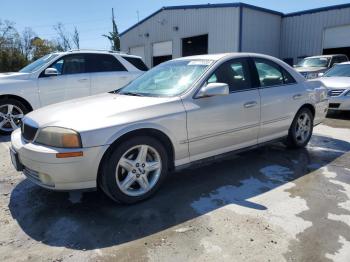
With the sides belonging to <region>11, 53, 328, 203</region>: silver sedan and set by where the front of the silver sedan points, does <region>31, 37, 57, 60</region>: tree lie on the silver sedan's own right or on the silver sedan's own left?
on the silver sedan's own right

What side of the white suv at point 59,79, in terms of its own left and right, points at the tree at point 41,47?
right

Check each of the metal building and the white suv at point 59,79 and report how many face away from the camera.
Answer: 0

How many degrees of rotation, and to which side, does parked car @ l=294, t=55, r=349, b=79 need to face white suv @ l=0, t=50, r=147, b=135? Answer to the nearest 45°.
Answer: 0° — it already faces it

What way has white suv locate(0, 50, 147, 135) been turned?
to the viewer's left

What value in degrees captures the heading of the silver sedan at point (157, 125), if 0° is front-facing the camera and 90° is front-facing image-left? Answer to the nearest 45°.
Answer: approximately 45°

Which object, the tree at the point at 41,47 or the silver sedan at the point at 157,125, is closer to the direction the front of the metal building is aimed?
the silver sedan

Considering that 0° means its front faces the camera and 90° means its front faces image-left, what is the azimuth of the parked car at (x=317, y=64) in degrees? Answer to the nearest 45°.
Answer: approximately 45°

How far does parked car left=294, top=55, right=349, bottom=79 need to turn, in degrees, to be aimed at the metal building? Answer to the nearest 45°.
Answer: approximately 90° to its right

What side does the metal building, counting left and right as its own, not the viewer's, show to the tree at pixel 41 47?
right

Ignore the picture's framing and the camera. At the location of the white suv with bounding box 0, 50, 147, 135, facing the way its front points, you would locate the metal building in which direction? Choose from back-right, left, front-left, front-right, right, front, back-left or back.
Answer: back-right
